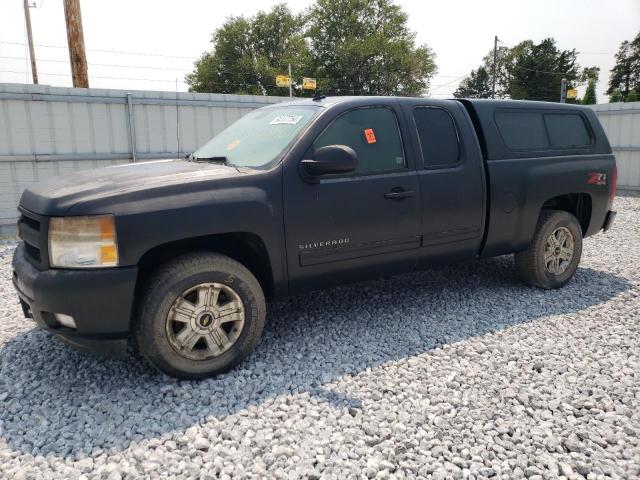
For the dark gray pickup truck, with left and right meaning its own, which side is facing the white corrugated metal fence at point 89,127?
right

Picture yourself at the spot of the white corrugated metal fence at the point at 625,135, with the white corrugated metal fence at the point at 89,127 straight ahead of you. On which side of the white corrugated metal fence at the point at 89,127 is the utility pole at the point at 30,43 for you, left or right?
right

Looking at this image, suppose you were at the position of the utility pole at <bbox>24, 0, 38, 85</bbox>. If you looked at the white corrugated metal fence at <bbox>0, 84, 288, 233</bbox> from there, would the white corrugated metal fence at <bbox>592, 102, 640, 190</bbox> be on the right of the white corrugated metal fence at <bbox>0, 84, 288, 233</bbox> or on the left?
left

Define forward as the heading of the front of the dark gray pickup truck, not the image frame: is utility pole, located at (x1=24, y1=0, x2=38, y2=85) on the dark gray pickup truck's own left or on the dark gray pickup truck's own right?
on the dark gray pickup truck's own right

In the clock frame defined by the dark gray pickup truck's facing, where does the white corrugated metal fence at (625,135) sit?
The white corrugated metal fence is roughly at 6 o'clock from the dark gray pickup truck.

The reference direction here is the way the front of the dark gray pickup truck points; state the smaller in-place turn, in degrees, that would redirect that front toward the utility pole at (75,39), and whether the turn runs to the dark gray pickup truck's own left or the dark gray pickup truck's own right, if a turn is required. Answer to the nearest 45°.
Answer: approximately 90° to the dark gray pickup truck's own right

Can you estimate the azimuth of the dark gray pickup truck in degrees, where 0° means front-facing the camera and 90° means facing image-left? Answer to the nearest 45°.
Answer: approximately 45°

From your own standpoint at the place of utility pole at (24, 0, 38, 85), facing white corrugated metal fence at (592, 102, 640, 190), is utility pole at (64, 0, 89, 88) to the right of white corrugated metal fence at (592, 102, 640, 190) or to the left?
right
